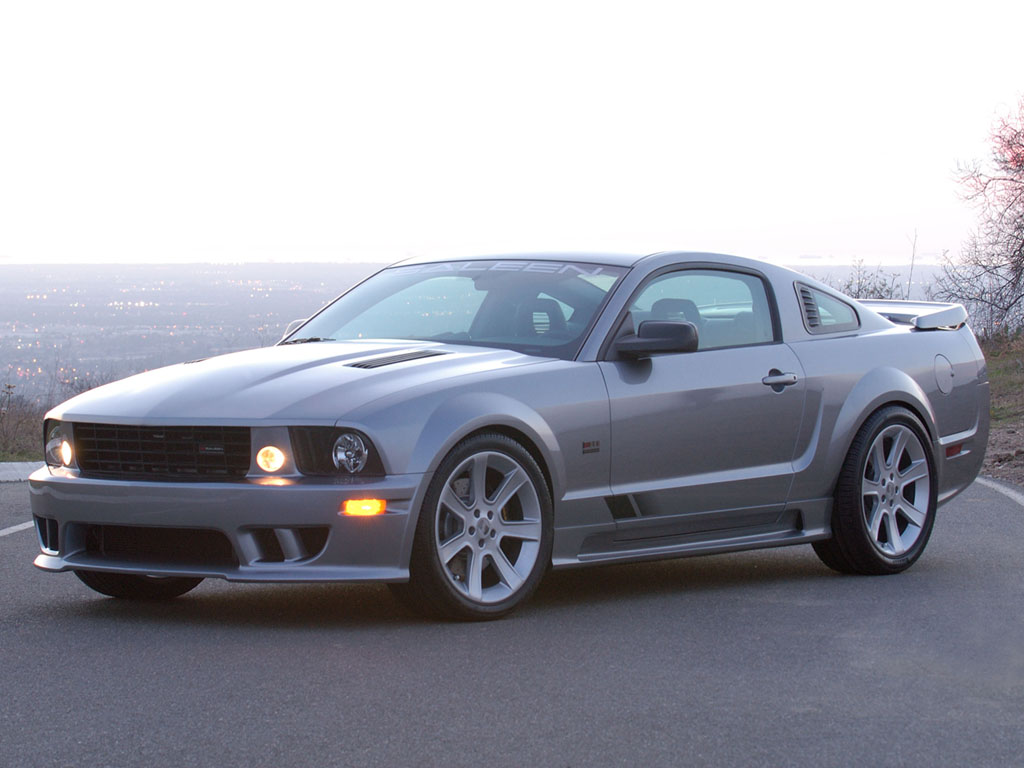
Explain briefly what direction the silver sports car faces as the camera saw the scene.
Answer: facing the viewer and to the left of the viewer

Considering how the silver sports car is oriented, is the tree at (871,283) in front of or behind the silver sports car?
behind
